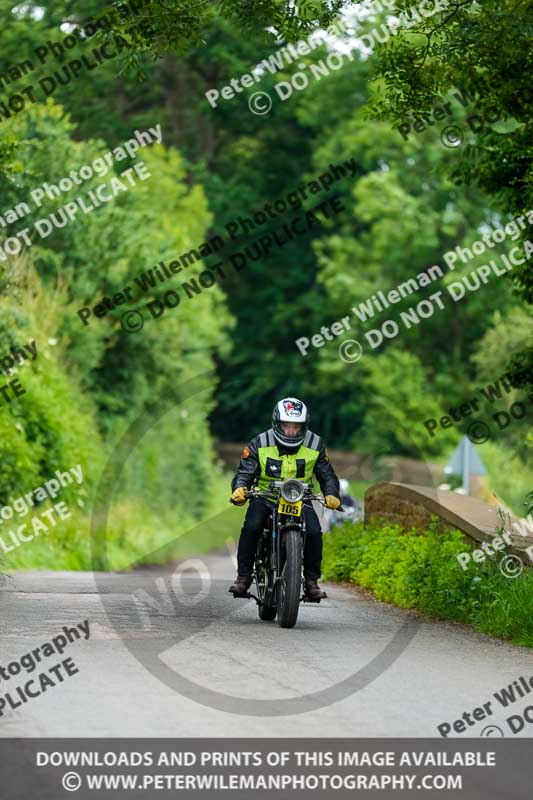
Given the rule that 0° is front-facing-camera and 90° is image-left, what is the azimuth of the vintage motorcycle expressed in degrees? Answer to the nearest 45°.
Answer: approximately 0°

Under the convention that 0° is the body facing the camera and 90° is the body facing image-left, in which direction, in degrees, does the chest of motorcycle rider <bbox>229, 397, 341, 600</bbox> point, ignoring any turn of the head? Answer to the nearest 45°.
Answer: approximately 0°
